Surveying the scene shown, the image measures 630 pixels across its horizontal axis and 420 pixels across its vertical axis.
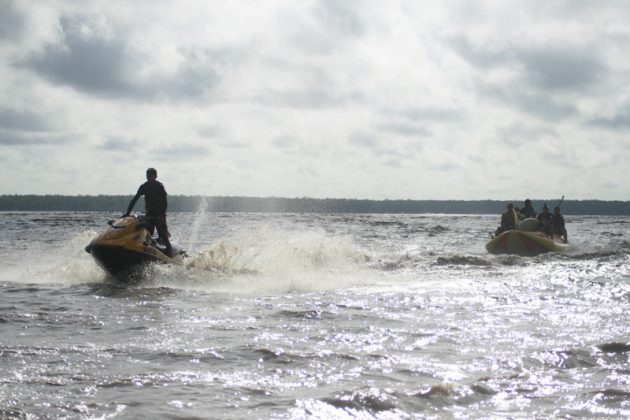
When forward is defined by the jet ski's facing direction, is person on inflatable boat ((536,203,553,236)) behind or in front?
behind

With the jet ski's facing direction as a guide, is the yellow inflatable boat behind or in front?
behind

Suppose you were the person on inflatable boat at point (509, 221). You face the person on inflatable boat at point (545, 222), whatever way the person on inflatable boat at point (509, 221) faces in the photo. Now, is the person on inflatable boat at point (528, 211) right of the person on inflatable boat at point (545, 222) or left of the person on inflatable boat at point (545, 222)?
left

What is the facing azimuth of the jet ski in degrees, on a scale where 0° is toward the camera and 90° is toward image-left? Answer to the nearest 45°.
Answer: approximately 45°

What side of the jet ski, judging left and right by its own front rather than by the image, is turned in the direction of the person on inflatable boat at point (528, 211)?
back

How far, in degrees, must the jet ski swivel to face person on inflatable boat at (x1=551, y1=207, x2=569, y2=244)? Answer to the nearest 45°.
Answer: approximately 180°

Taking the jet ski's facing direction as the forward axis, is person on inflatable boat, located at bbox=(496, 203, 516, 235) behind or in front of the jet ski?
behind
